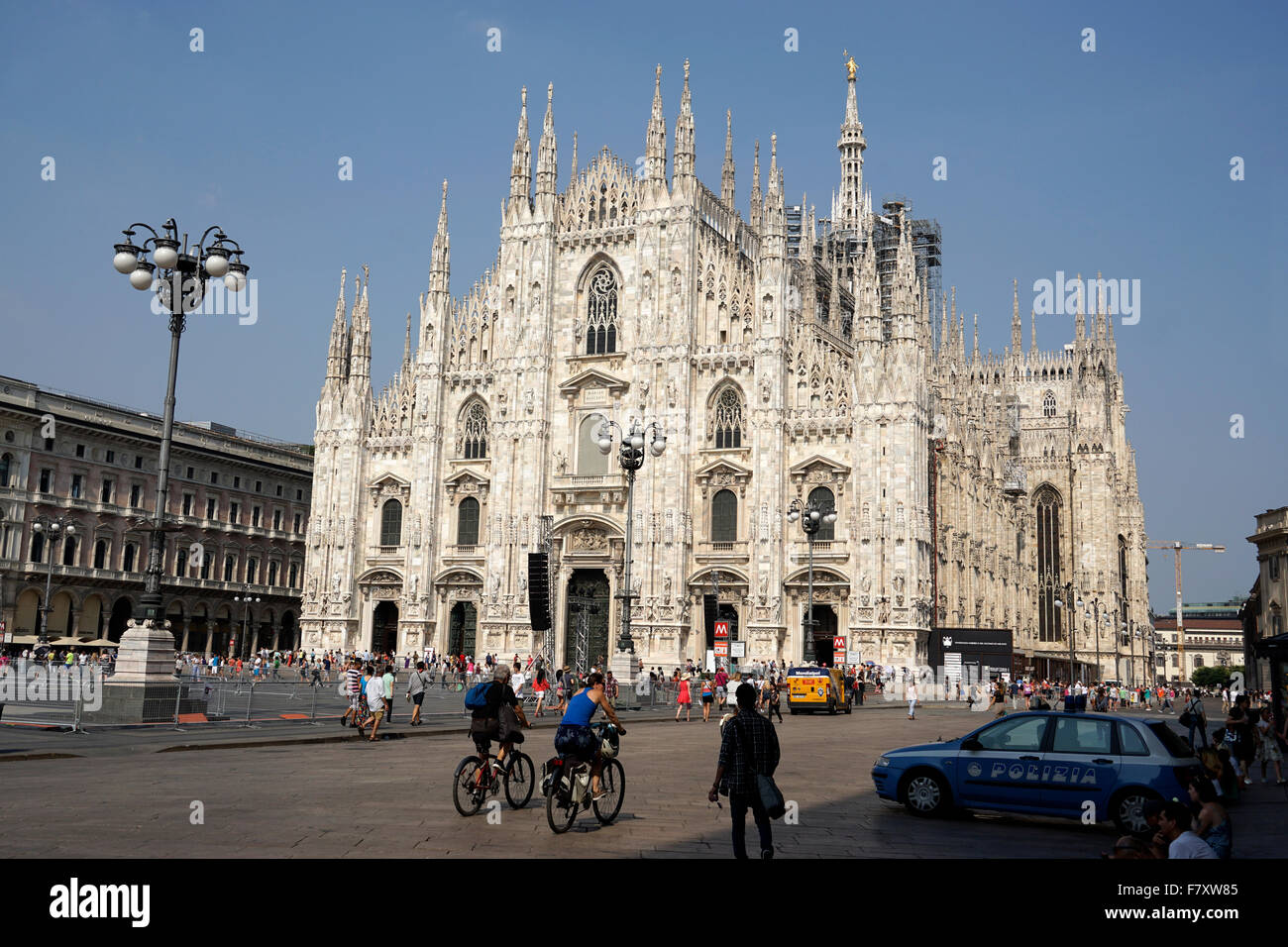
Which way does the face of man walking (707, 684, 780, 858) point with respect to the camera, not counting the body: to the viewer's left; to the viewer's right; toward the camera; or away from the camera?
away from the camera

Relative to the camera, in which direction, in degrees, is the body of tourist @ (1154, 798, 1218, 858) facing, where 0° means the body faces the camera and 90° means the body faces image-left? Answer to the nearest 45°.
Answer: approximately 90°

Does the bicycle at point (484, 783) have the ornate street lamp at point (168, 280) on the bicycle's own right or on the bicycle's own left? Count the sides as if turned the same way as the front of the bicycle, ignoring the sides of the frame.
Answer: on the bicycle's own left

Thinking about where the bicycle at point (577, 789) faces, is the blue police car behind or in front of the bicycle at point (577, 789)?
in front

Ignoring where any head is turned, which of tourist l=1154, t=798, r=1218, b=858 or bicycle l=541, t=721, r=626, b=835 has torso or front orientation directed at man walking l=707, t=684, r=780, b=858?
the tourist

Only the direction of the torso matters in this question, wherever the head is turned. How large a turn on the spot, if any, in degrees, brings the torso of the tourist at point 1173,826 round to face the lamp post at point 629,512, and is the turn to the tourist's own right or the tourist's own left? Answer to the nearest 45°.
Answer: approximately 45° to the tourist's own right
